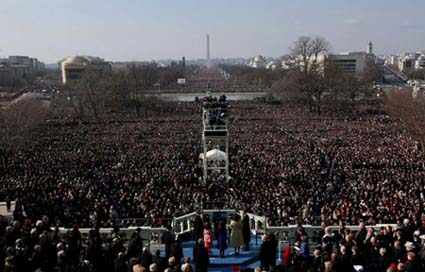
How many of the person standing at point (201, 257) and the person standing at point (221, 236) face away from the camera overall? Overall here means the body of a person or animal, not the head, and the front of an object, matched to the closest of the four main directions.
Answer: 2

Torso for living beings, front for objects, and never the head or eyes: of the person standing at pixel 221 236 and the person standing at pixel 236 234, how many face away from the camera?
2

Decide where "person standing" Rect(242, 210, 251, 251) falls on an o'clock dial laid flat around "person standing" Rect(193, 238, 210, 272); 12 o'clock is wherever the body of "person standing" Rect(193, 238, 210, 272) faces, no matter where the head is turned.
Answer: "person standing" Rect(242, 210, 251, 251) is roughly at 1 o'clock from "person standing" Rect(193, 238, 210, 272).

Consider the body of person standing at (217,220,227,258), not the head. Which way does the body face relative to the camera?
away from the camera

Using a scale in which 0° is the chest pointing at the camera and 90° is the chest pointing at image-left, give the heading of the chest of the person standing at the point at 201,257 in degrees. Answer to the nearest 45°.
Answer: approximately 180°

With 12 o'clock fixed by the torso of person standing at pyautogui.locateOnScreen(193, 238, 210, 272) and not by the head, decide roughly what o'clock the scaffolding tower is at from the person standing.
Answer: The scaffolding tower is roughly at 12 o'clock from the person standing.

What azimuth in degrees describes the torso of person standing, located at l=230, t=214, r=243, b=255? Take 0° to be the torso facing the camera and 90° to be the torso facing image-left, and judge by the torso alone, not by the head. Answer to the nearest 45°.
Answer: approximately 180°
